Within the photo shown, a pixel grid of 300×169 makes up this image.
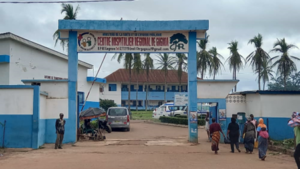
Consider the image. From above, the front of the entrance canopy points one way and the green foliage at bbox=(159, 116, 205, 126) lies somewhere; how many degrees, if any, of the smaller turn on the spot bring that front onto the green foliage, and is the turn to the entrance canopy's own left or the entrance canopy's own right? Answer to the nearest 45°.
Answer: approximately 180°

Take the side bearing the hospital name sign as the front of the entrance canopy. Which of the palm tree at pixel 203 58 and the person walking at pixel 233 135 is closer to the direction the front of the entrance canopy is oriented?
the person walking

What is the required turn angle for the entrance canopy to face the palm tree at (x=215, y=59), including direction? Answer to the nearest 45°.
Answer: approximately 180°

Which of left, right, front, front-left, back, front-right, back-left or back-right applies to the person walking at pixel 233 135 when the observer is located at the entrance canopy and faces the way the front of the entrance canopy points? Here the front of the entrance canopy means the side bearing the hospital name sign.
front-left

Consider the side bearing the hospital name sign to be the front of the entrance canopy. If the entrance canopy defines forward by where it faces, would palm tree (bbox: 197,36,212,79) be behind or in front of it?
behind

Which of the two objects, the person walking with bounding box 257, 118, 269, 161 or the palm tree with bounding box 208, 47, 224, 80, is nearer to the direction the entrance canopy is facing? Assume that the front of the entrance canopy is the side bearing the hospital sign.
the person walking

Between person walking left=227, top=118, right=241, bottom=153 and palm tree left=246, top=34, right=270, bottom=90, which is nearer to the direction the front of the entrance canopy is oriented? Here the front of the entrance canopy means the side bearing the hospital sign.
the person walking

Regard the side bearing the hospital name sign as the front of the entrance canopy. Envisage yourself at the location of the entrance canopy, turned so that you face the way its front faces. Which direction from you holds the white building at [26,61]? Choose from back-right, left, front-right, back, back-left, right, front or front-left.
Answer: back-right

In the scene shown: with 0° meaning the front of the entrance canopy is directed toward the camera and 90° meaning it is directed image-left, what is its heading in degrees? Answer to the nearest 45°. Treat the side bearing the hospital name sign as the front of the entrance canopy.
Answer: approximately 0°

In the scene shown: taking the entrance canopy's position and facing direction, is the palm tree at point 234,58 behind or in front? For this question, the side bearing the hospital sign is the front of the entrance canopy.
behind

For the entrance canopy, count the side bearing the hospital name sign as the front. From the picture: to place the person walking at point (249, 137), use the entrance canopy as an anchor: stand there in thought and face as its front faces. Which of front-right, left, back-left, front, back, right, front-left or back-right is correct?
front-left

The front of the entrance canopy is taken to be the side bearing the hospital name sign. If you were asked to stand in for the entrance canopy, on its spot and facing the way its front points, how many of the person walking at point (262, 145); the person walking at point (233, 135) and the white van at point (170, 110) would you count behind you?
1
